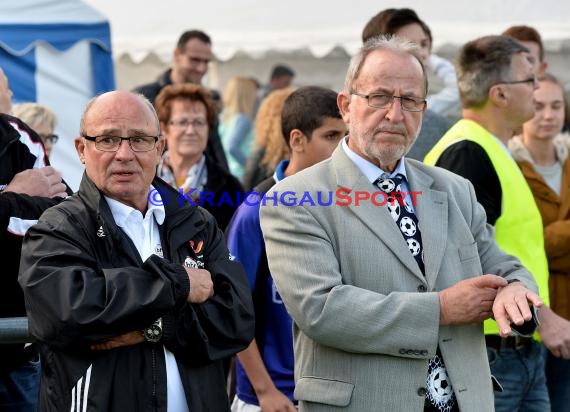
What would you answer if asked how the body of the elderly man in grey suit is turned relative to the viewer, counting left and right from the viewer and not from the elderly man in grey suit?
facing the viewer and to the right of the viewer

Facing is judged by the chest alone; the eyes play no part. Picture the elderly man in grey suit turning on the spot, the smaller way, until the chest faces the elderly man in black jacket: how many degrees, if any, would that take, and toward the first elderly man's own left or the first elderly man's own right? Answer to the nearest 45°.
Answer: approximately 135° to the first elderly man's own right

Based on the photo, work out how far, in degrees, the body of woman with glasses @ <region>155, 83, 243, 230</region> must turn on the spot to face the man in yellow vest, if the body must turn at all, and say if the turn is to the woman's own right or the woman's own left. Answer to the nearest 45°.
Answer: approximately 45° to the woman's own left

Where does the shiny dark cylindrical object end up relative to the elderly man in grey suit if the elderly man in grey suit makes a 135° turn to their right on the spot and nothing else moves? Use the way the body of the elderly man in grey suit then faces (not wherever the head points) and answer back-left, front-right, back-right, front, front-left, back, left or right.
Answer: front

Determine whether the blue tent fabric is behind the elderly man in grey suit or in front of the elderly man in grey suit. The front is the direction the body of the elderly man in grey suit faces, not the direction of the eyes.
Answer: behind

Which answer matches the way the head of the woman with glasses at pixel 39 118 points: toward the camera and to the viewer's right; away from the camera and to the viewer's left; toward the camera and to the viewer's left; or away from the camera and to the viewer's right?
toward the camera and to the viewer's right

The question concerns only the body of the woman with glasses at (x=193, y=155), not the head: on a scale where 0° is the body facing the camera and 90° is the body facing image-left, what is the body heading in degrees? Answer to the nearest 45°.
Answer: approximately 0°

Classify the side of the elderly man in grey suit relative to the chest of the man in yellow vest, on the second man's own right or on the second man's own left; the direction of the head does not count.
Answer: on the second man's own right

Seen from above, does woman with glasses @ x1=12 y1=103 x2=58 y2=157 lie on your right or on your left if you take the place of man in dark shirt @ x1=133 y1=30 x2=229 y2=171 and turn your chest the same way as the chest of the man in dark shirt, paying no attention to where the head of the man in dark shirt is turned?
on your right
